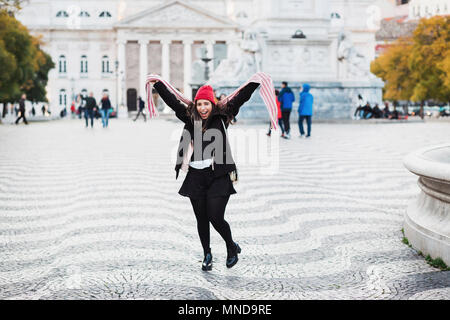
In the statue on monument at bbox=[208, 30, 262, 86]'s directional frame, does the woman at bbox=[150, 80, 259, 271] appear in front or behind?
in front

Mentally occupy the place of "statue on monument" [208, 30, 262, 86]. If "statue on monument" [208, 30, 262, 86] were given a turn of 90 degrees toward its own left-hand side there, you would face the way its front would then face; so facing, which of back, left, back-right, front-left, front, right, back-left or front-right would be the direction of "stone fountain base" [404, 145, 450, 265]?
front-right

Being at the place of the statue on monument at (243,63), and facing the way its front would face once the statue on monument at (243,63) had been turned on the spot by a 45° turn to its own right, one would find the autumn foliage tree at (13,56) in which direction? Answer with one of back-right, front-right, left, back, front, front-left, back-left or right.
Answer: front-right

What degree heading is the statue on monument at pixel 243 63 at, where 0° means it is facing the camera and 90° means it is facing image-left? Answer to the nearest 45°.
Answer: approximately 45°

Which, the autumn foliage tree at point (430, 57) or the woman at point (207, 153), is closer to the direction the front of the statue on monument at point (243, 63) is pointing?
the woman
